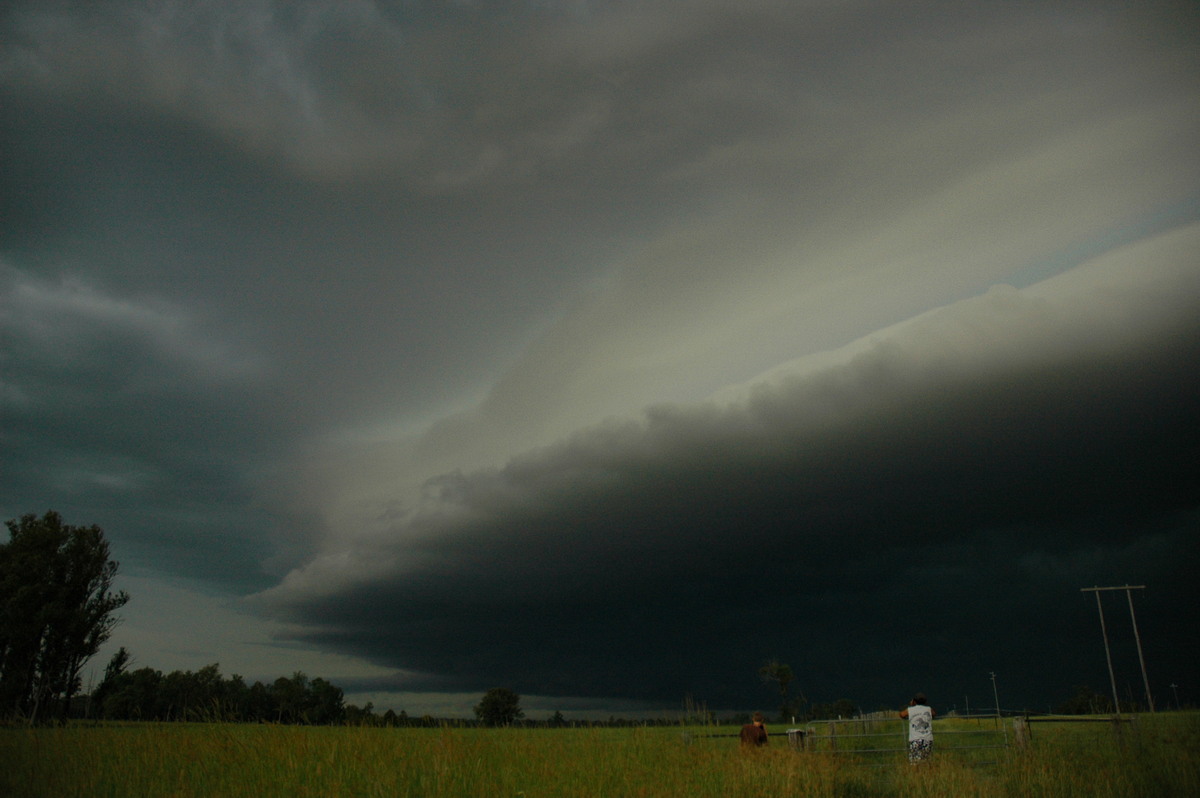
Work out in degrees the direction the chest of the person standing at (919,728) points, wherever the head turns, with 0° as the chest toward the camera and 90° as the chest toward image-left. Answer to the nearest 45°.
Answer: approximately 180°
